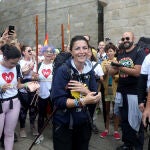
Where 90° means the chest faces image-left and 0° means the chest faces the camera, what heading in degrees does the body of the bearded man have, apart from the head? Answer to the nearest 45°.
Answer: approximately 45°

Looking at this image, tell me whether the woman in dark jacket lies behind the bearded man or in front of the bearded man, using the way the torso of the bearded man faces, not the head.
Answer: in front
